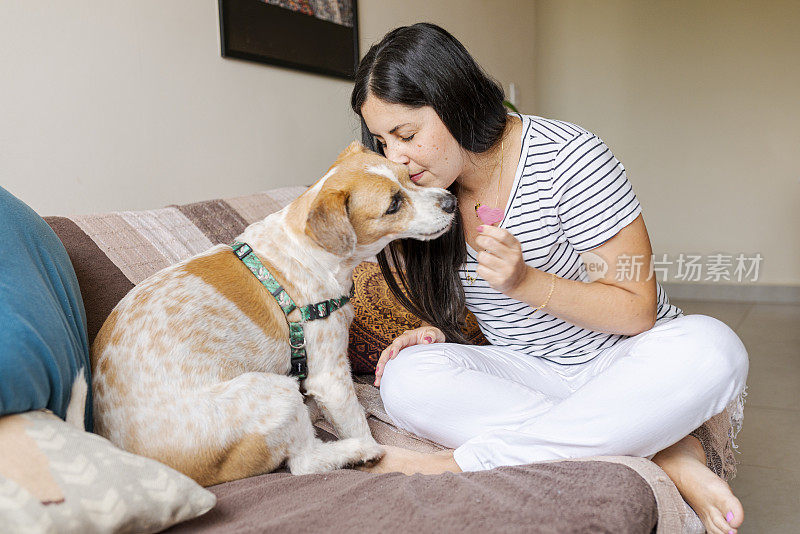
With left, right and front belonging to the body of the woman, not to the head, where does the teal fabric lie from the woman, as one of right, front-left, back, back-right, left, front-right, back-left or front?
front

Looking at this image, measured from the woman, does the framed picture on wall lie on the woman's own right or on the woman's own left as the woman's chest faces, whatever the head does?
on the woman's own right

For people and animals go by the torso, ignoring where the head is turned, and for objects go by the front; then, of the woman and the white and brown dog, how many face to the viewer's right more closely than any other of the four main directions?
1

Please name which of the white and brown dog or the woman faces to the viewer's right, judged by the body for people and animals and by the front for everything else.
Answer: the white and brown dog

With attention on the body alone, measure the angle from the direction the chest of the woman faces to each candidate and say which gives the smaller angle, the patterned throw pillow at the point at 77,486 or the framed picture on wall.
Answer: the patterned throw pillow

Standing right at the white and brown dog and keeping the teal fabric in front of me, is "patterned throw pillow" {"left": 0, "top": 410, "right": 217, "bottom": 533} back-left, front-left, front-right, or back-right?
front-left

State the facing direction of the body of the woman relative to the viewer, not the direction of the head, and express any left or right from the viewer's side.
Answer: facing the viewer and to the left of the viewer

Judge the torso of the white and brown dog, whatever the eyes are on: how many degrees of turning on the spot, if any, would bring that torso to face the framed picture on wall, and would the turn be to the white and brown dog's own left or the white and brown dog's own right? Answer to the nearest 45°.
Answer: approximately 90° to the white and brown dog's own left

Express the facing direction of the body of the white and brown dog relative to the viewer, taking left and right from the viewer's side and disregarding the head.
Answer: facing to the right of the viewer

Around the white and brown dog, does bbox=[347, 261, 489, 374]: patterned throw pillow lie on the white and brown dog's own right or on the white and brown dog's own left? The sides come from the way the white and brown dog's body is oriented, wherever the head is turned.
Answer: on the white and brown dog's own left
